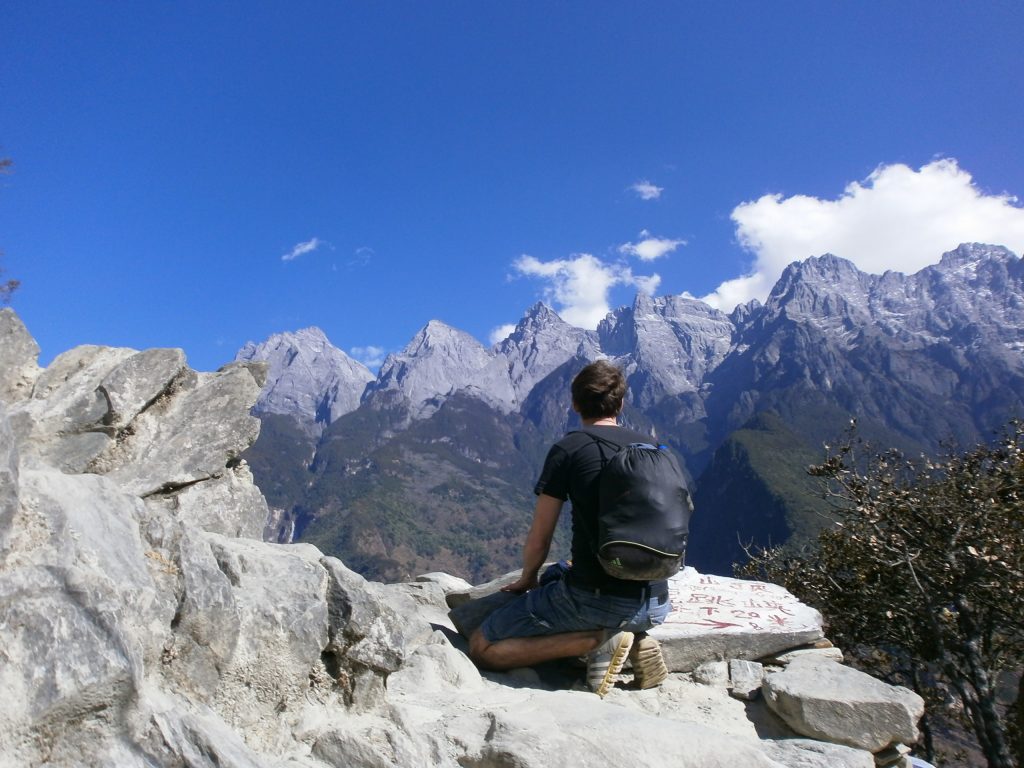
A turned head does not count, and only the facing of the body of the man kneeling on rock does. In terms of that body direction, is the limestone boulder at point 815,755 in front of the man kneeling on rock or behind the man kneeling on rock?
behind

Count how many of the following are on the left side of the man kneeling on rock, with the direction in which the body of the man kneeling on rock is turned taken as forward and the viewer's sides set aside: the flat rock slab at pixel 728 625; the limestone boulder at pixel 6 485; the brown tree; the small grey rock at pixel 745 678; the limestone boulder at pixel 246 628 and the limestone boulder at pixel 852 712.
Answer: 2

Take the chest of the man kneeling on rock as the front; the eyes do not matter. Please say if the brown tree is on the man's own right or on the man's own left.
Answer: on the man's own right

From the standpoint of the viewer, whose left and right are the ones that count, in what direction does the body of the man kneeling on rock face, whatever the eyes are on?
facing away from the viewer and to the left of the viewer

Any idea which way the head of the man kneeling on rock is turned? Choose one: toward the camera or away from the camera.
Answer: away from the camera

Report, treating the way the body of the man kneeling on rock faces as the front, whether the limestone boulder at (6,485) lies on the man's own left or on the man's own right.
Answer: on the man's own left

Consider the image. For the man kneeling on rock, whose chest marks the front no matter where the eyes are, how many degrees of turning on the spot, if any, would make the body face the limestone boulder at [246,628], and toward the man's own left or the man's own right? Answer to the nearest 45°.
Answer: approximately 90° to the man's own left

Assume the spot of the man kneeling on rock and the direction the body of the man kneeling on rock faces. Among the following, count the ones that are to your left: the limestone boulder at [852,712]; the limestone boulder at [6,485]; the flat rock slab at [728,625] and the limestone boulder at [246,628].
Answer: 2

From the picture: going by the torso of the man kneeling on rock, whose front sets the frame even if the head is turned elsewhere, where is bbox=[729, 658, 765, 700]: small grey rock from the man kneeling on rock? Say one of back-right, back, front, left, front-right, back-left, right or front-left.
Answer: right

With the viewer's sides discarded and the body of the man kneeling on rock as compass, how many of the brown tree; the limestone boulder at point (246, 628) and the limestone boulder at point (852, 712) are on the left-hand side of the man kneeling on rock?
1

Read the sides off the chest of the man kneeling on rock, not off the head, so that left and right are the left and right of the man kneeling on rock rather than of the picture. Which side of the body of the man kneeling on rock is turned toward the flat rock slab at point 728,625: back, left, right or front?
right
